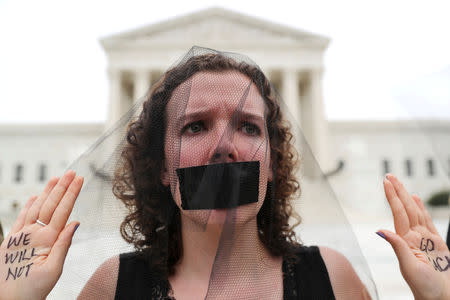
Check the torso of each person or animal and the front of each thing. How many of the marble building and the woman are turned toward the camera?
2

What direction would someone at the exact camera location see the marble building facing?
facing the viewer

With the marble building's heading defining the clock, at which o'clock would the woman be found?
The woman is roughly at 12 o'clock from the marble building.

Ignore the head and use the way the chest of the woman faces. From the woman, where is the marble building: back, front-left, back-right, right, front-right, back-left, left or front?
back

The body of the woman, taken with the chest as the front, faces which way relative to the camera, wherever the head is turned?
toward the camera

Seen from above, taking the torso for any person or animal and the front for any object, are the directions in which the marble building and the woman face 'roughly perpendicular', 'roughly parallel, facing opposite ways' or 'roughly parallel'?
roughly parallel

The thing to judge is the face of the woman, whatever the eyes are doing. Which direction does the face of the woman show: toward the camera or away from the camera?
toward the camera
